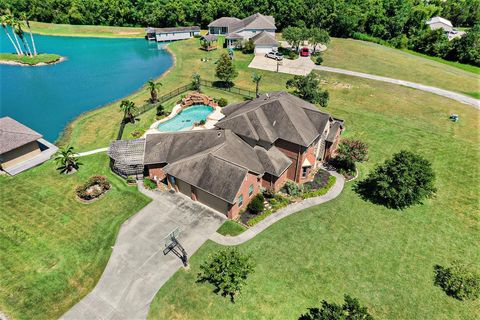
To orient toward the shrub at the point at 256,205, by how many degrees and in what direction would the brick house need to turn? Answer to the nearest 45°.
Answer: approximately 45° to its right

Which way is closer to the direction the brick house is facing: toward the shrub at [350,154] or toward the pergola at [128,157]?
the shrub

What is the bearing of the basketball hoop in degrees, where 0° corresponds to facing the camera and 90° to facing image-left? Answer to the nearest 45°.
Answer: approximately 135°

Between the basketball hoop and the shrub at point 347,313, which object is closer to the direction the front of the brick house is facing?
the shrub

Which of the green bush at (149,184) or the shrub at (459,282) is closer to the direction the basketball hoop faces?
the green bush

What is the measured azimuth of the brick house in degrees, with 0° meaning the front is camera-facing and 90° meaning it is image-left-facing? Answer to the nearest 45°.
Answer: approximately 315°

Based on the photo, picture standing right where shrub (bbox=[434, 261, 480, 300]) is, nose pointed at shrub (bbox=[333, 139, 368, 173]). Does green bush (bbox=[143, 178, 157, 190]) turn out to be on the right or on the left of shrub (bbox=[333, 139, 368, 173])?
left

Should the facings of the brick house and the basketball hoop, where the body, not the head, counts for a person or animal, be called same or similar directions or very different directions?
very different directions

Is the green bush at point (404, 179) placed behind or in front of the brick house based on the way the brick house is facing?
in front

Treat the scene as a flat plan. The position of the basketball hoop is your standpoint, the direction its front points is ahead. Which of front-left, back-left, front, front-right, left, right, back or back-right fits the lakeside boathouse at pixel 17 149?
front

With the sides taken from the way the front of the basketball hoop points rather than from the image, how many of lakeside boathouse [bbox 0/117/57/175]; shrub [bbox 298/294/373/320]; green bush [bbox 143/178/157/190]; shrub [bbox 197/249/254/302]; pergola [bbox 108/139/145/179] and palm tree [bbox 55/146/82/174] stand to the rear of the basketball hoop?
2

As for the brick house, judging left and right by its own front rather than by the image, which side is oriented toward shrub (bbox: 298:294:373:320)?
front

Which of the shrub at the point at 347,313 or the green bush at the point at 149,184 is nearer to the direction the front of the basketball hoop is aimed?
the green bush

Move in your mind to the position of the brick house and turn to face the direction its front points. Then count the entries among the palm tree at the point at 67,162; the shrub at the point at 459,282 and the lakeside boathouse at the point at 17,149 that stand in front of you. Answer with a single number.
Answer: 1
